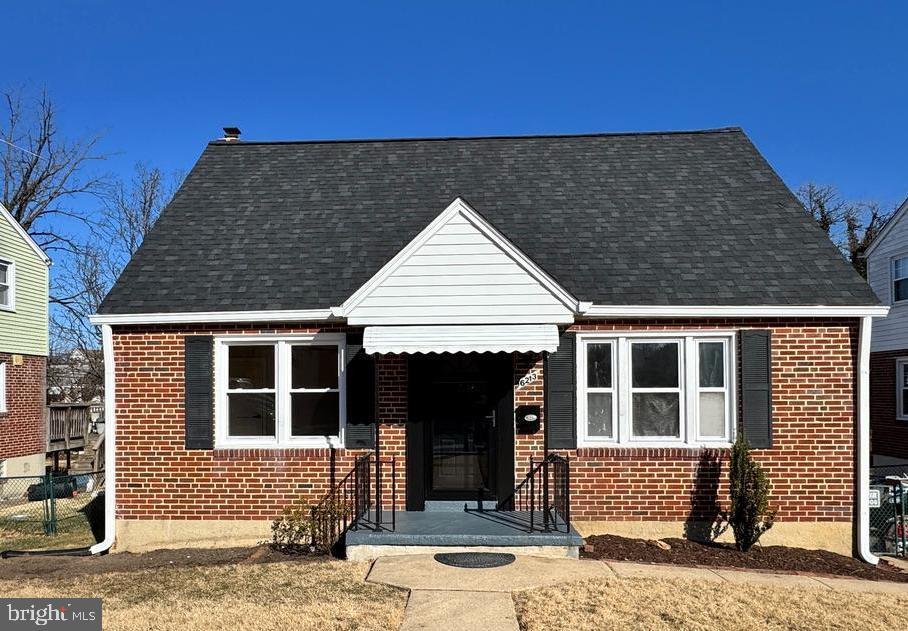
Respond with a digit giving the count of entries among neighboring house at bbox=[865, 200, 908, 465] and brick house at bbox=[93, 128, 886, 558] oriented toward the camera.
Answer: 2

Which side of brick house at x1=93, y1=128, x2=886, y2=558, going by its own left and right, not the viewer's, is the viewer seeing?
front

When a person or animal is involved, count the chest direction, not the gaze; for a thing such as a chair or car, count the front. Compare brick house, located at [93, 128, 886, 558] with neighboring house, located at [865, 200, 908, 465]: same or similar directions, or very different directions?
same or similar directions

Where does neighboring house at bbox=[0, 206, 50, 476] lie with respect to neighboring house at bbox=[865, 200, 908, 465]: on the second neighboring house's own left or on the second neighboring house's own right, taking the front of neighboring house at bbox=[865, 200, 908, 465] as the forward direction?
on the second neighboring house's own right

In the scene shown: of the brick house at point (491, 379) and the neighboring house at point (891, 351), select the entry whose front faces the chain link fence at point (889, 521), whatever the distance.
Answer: the neighboring house

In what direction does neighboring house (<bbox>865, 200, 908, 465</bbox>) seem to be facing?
toward the camera

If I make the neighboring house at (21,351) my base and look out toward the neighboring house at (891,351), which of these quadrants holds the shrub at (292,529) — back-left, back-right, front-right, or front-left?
front-right
